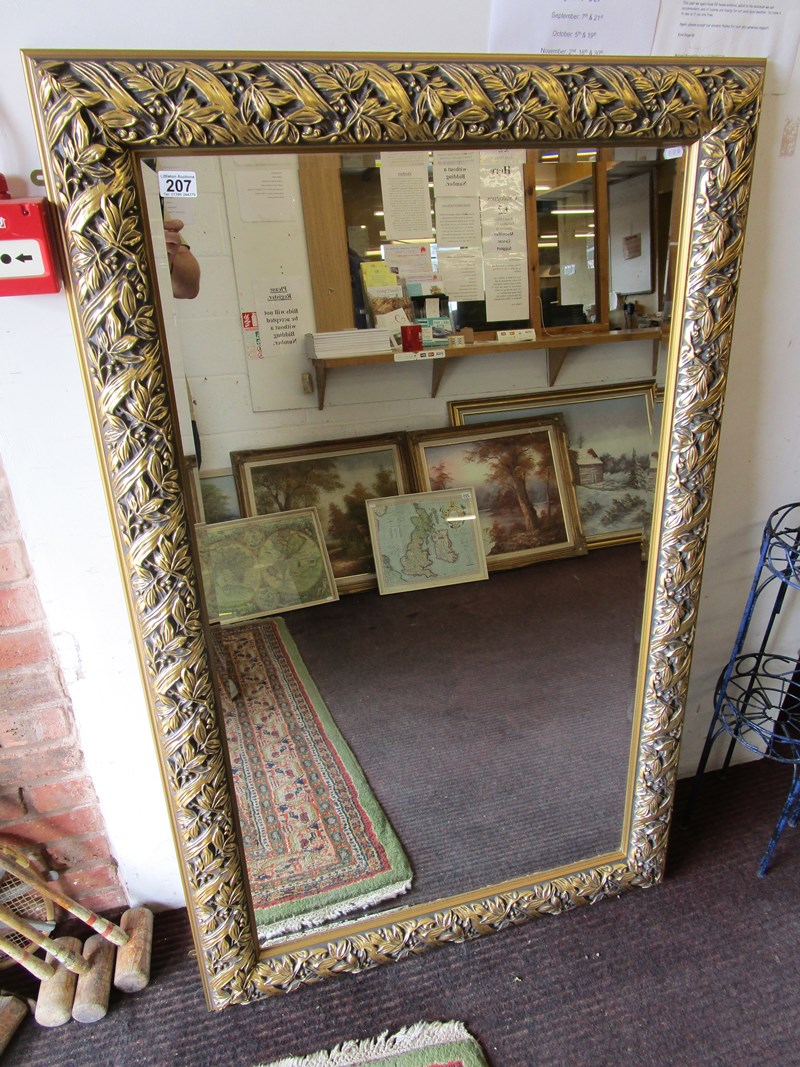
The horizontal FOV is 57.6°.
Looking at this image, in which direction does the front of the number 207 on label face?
toward the camera

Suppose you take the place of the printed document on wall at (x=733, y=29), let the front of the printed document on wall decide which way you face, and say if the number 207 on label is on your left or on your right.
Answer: on your right

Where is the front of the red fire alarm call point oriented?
toward the camera

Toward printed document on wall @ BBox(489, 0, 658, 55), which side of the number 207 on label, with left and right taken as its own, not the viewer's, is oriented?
left

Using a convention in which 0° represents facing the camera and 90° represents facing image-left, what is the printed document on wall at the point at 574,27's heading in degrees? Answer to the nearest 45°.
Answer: approximately 0°

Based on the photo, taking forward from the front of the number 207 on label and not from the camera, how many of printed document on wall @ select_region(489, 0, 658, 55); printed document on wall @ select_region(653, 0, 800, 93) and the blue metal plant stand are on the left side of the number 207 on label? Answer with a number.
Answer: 3

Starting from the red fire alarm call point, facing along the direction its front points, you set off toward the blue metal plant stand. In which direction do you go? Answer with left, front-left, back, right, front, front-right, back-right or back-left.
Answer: left

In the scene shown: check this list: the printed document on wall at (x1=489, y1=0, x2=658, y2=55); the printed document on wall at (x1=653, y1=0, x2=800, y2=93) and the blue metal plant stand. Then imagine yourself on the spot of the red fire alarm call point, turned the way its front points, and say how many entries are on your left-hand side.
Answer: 3

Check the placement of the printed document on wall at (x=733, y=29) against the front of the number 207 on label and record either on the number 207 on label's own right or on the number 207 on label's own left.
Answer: on the number 207 on label's own left

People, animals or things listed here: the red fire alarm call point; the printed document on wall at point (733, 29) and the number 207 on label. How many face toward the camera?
3
